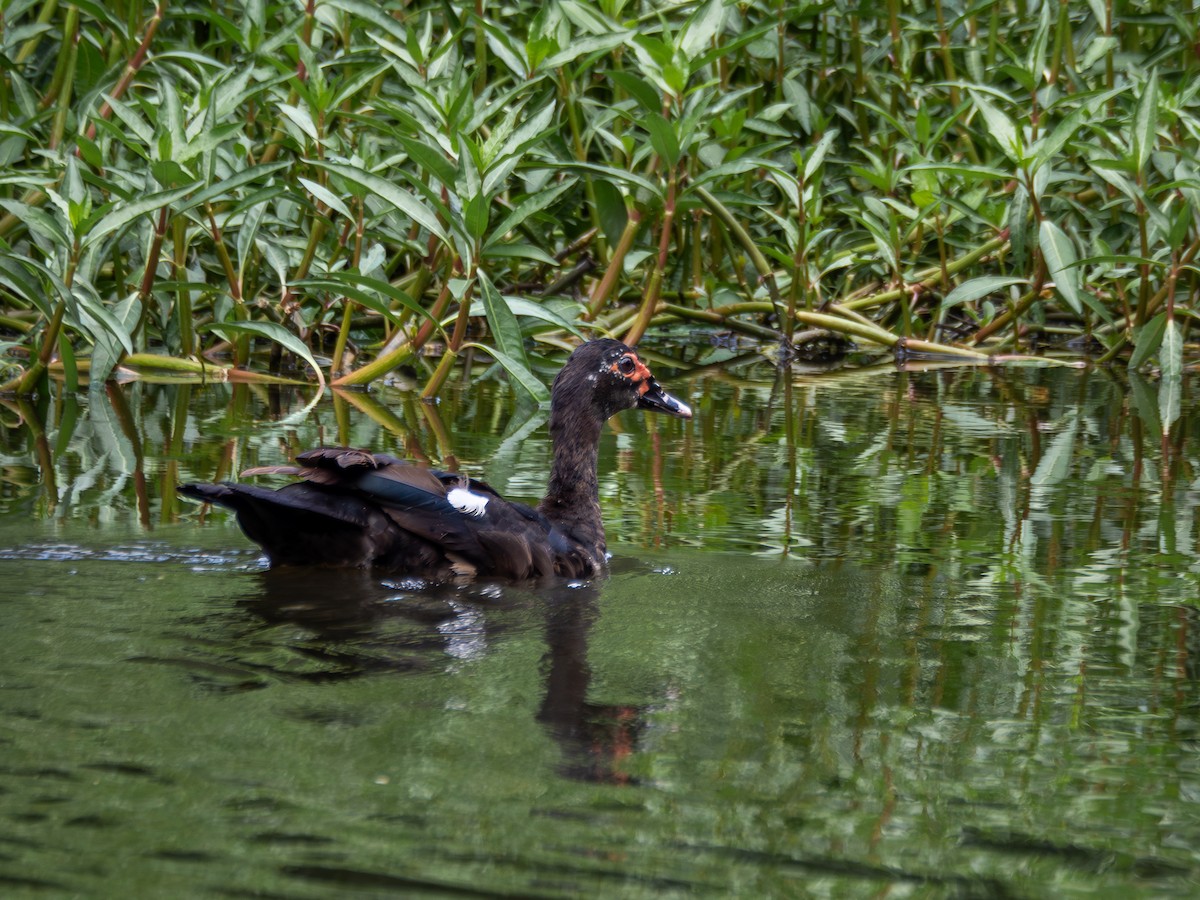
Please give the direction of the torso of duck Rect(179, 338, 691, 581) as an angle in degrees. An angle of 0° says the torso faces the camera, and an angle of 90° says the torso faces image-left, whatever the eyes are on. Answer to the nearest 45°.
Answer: approximately 270°
